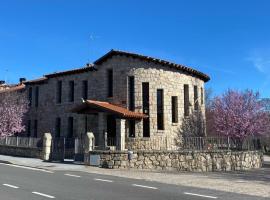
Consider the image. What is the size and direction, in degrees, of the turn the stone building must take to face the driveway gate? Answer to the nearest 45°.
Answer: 0° — it already faces it

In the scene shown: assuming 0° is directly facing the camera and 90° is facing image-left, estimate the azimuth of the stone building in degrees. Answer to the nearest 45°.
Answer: approximately 45°

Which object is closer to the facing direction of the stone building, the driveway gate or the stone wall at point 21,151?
the driveway gate

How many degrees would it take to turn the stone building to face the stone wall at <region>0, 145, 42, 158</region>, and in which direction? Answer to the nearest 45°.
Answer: approximately 45° to its right

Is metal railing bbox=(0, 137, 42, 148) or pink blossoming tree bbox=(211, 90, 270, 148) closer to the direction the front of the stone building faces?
the metal railing
